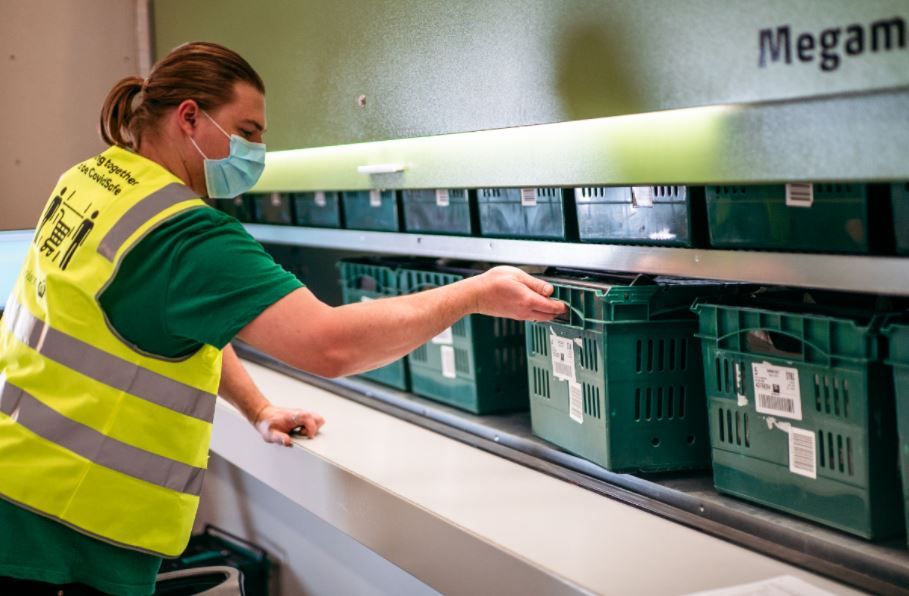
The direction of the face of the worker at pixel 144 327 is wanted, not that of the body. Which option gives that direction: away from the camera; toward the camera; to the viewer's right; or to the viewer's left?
to the viewer's right

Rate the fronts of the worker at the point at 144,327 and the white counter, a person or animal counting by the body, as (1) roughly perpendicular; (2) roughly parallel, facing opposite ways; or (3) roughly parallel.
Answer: roughly parallel, facing opposite ways

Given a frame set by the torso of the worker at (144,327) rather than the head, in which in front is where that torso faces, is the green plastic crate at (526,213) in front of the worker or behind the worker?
in front

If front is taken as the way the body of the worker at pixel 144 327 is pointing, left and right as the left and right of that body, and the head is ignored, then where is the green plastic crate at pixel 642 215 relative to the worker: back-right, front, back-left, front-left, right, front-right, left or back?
front-right

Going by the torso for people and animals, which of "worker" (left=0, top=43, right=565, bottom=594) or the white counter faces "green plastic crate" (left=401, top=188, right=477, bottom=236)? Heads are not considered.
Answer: the worker

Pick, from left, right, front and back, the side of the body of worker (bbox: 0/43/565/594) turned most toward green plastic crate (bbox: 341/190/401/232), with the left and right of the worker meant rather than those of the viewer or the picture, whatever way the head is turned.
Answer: front

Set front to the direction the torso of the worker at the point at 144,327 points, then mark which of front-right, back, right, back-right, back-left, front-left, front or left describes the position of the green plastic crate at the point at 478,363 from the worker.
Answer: front

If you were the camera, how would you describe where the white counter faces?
facing the viewer and to the left of the viewer

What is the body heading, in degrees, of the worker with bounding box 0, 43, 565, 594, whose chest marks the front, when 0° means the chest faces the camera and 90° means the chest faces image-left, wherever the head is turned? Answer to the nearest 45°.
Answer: approximately 225°
